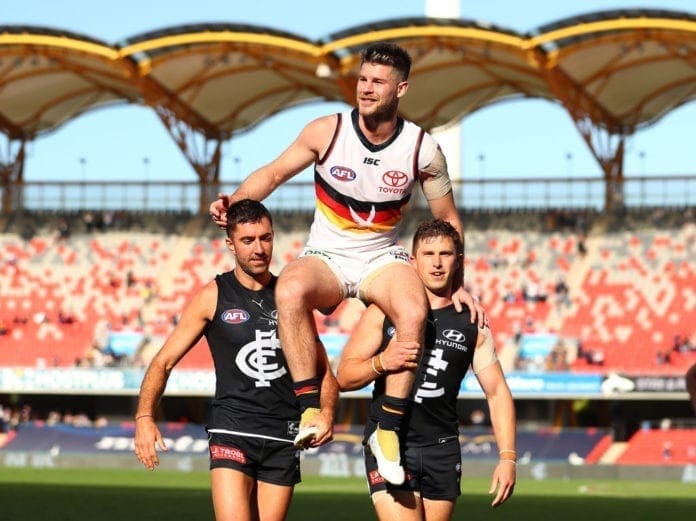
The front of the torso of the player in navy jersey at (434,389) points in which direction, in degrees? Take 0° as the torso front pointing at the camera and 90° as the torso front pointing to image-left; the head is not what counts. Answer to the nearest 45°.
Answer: approximately 0°

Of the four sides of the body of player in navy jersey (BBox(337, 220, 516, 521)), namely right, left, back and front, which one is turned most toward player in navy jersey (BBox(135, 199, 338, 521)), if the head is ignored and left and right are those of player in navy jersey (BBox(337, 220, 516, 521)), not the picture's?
right

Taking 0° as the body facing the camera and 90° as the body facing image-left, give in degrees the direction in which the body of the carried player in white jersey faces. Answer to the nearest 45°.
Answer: approximately 0°
